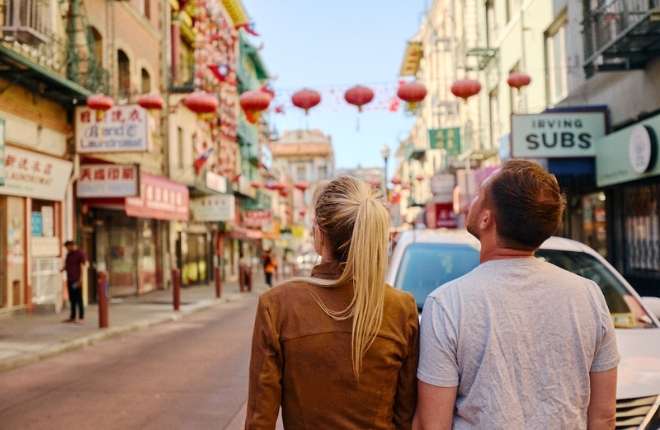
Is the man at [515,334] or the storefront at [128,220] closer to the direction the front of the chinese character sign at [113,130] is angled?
the man

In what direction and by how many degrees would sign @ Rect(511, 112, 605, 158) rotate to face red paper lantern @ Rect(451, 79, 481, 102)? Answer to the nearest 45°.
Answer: approximately 45° to its right

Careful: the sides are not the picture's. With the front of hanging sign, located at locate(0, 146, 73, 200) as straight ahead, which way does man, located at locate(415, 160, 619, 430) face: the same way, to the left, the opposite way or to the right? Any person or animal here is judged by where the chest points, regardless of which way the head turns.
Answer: to the left

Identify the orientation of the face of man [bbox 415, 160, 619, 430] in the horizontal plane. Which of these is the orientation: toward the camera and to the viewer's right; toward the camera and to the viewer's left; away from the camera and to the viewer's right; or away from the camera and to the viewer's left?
away from the camera and to the viewer's left

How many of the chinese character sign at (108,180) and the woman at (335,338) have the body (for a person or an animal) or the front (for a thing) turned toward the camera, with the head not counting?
1

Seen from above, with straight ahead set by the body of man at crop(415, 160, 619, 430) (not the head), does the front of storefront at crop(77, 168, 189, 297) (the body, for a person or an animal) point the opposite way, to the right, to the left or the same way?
to the right

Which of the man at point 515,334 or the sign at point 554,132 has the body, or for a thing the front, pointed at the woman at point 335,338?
the sign

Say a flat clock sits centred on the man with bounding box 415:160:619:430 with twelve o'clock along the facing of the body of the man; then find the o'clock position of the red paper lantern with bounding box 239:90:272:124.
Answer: The red paper lantern is roughly at 11 o'clock from the man.
